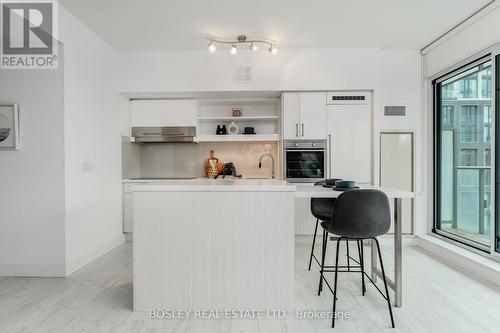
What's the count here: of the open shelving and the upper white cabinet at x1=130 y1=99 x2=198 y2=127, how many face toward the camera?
2

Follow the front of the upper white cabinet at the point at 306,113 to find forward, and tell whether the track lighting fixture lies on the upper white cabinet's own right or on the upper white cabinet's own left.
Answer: on the upper white cabinet's own right

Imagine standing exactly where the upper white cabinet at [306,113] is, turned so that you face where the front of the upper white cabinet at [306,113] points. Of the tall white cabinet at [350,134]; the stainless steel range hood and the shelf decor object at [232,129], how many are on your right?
2

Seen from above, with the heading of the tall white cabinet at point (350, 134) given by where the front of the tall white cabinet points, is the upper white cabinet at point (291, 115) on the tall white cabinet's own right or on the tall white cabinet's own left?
on the tall white cabinet's own right

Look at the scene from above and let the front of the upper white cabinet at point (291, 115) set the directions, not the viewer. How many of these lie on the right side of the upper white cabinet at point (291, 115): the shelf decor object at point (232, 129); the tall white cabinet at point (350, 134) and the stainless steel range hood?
2

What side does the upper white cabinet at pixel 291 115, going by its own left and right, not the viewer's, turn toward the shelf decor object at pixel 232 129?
right

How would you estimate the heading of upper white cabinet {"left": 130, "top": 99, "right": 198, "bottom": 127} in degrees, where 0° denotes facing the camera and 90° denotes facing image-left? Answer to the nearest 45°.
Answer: approximately 0°

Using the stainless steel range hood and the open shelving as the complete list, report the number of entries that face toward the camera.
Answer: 2

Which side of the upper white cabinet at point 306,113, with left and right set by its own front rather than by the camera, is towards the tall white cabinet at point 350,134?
left

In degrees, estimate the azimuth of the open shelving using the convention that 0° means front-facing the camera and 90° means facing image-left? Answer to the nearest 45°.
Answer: approximately 0°

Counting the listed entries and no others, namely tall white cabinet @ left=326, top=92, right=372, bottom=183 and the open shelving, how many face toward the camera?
2

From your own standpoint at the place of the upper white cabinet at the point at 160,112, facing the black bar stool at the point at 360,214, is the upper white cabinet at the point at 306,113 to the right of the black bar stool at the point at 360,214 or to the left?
left

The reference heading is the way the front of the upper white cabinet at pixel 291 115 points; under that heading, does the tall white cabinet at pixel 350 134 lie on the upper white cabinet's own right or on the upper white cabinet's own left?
on the upper white cabinet's own left
